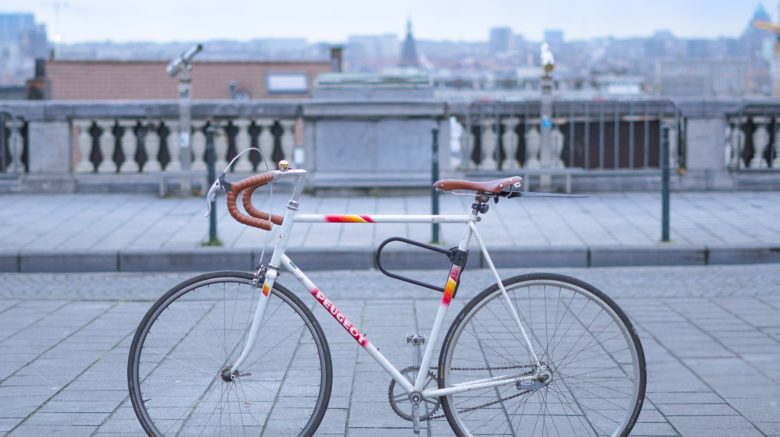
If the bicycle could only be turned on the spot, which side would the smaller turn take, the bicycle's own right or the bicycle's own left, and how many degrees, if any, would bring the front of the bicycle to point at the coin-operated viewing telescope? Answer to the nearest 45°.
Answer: approximately 90° to the bicycle's own right

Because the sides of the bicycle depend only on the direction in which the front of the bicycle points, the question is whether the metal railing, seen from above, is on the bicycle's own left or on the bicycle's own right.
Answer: on the bicycle's own right

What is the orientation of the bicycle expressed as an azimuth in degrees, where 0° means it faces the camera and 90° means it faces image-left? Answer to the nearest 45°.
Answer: approximately 90°

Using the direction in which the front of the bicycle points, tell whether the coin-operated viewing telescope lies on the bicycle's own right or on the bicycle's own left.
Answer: on the bicycle's own right

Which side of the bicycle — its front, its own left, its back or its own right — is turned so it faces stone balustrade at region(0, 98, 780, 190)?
right
